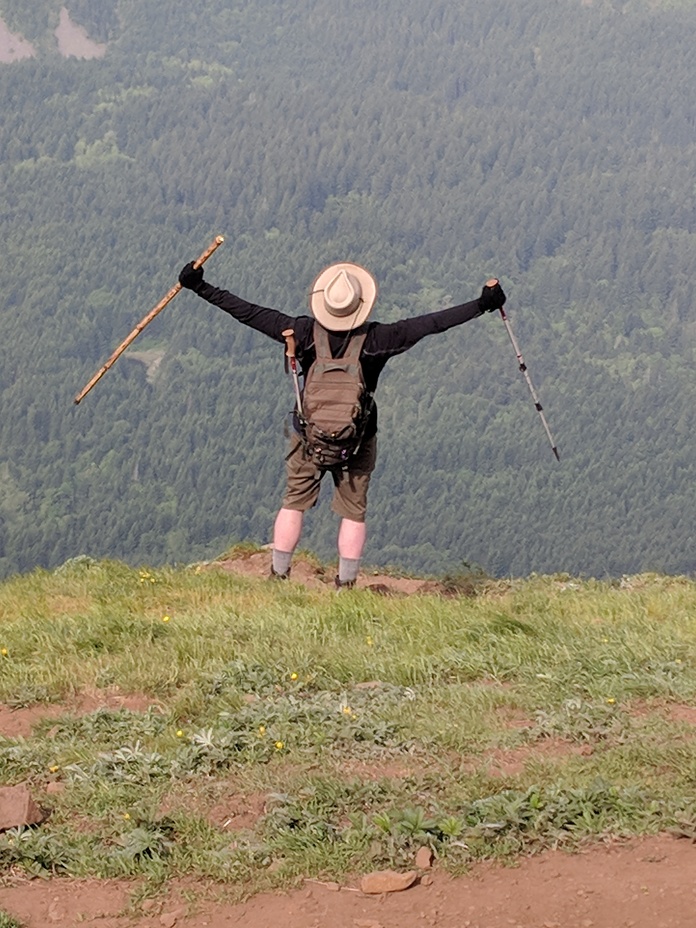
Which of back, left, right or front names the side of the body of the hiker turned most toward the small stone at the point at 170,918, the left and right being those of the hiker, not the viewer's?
back

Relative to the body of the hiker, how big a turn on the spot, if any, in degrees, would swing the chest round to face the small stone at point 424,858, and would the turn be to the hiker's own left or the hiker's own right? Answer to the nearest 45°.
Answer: approximately 180°

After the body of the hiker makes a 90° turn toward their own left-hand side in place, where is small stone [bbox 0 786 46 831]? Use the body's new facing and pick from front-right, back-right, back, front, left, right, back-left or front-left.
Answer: left

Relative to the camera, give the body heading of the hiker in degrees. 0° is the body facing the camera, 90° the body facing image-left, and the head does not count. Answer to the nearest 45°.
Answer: approximately 180°

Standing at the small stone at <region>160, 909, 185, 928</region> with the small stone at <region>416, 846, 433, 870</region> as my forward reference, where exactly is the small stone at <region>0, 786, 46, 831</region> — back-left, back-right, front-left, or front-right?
back-left

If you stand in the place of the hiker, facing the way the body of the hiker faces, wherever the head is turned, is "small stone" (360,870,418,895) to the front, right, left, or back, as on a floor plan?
back
